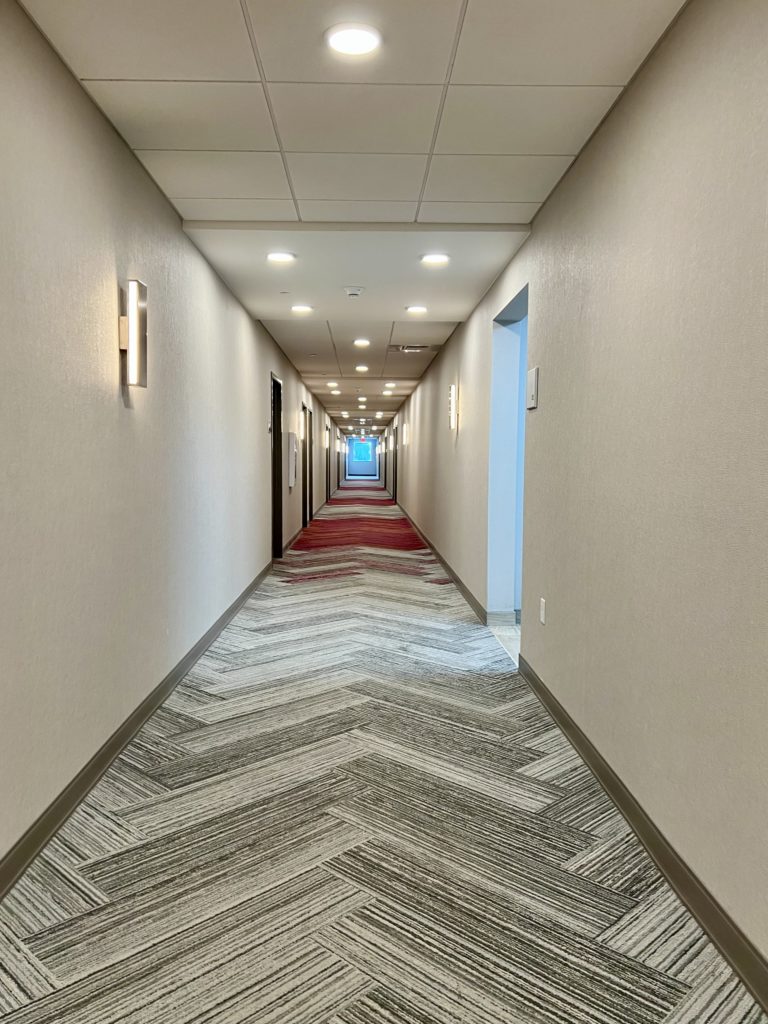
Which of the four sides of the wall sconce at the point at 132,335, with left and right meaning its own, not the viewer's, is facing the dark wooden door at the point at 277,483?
left

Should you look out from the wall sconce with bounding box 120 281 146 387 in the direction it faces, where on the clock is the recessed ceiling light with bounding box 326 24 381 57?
The recessed ceiling light is roughly at 2 o'clock from the wall sconce.

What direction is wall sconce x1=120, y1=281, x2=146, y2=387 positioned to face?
to the viewer's right

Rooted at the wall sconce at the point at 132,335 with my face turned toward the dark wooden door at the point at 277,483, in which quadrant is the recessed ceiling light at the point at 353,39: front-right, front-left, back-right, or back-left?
back-right

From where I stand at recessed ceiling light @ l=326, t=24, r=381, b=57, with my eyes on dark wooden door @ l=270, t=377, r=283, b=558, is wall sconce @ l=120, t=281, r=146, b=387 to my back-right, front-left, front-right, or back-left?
front-left
